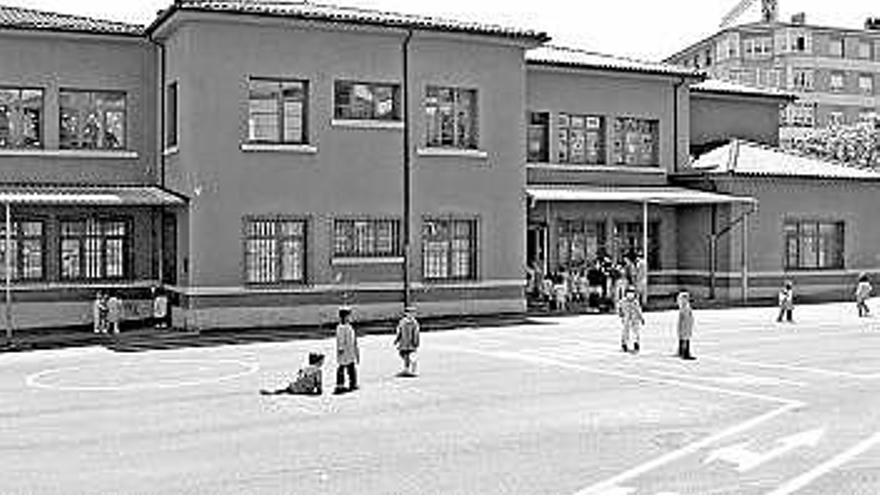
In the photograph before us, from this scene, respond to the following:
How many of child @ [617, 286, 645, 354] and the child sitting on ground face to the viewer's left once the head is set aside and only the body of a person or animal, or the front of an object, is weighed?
1

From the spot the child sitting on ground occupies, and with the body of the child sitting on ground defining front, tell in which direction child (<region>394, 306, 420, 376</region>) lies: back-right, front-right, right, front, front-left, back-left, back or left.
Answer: back-right

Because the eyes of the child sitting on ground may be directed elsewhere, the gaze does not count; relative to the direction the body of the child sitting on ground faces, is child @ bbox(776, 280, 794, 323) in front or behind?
behind

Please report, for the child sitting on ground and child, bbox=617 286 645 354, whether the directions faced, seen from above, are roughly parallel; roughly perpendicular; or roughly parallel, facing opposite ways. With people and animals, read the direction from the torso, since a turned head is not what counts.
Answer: roughly perpendicular

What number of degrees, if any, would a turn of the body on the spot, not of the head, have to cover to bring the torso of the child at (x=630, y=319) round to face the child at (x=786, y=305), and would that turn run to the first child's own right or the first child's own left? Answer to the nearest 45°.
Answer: approximately 135° to the first child's own left

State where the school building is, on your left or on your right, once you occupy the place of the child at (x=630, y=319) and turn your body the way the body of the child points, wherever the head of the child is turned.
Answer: on your right

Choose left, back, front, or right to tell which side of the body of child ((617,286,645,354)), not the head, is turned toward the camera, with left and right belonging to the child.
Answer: front

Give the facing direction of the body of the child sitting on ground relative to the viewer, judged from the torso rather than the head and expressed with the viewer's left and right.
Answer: facing to the left of the viewer

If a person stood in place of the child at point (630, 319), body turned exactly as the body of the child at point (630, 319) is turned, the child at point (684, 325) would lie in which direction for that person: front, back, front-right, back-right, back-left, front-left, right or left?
front-left

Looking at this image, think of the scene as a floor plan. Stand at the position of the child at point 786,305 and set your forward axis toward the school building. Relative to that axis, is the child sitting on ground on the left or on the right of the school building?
left

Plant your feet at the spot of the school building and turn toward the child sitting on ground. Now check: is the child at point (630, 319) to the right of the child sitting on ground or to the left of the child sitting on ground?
left

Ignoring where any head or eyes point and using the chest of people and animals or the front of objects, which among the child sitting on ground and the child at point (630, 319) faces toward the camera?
the child
